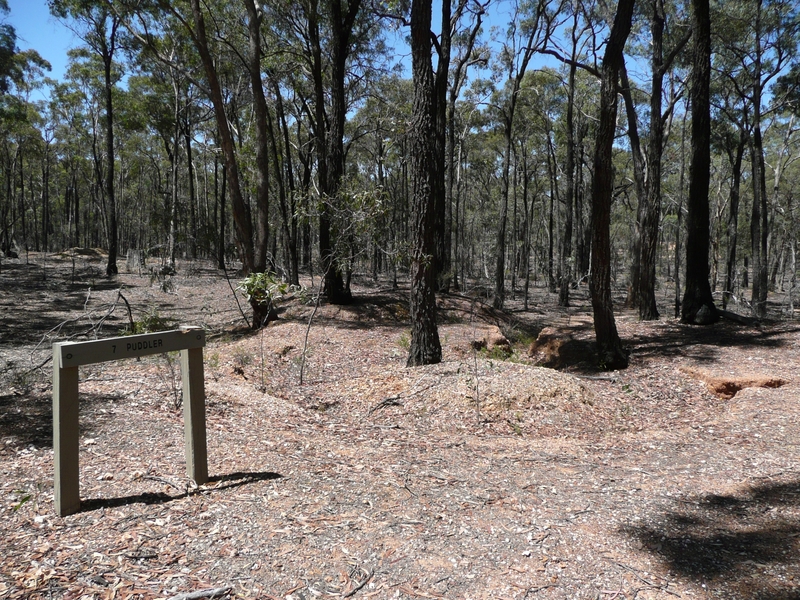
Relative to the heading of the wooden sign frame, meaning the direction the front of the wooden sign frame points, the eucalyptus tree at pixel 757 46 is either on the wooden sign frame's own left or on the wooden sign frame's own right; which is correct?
on the wooden sign frame's own left

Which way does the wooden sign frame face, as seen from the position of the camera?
facing the viewer and to the right of the viewer

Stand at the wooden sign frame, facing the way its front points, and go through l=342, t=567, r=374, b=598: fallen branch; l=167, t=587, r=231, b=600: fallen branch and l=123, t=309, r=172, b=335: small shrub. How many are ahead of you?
2

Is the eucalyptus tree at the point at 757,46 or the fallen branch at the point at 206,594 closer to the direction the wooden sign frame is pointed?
the fallen branch

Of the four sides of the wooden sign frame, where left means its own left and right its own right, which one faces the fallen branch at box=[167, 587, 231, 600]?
front

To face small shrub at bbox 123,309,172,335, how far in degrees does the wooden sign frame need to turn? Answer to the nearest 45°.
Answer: approximately 135° to its left

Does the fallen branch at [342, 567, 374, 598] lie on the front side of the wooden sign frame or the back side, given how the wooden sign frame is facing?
on the front side
